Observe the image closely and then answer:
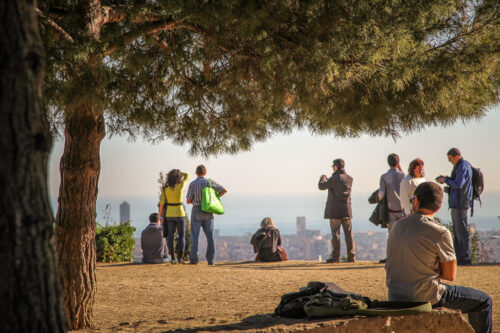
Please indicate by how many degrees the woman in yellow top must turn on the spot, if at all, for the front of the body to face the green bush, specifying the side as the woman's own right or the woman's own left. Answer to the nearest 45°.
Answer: approximately 45° to the woman's own left

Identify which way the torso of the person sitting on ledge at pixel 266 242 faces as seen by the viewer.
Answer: away from the camera

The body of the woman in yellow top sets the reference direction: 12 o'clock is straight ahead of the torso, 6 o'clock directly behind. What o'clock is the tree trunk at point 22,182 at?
The tree trunk is roughly at 6 o'clock from the woman in yellow top.

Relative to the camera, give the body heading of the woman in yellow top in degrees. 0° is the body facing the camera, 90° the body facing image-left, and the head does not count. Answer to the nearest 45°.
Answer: approximately 180°

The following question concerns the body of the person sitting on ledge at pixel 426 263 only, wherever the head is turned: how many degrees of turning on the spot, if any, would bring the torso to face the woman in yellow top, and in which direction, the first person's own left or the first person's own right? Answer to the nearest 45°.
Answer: approximately 90° to the first person's own left

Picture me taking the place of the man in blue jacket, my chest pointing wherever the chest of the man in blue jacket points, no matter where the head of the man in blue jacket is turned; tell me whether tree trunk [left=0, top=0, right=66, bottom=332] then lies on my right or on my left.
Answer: on my left

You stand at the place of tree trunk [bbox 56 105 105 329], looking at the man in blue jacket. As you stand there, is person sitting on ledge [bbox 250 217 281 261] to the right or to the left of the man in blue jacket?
left

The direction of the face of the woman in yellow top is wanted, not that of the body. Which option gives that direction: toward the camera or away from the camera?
away from the camera

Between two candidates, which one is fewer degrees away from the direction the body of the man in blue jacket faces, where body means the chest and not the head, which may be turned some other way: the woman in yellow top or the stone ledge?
the woman in yellow top

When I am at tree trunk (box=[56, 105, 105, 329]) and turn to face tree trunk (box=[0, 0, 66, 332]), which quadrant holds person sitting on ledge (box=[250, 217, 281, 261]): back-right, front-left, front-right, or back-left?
back-left
